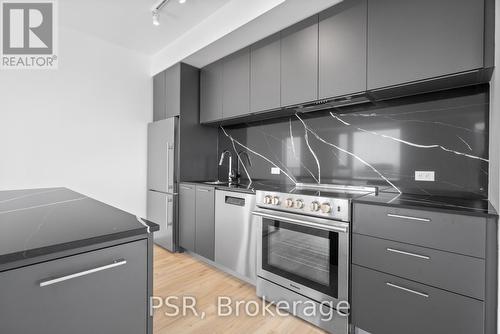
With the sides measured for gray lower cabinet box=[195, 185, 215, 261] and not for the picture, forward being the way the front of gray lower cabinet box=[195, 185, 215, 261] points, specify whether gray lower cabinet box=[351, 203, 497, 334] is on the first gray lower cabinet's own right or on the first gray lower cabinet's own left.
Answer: on the first gray lower cabinet's own left

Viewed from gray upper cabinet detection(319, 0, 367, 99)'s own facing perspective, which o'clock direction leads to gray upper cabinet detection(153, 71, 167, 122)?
gray upper cabinet detection(153, 71, 167, 122) is roughly at 2 o'clock from gray upper cabinet detection(319, 0, 367, 99).

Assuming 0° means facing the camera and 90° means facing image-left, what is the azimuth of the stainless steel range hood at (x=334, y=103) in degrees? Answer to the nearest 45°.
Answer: approximately 45°

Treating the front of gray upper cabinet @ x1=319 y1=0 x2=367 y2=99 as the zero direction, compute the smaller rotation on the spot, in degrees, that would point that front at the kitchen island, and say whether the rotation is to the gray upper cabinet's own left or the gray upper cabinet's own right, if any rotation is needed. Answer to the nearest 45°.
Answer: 0° — it already faces it

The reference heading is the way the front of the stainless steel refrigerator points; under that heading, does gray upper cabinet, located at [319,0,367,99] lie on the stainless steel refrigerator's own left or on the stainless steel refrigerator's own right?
on the stainless steel refrigerator's own left

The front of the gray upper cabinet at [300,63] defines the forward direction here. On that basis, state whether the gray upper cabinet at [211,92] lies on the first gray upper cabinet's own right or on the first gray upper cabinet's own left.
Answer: on the first gray upper cabinet's own right
